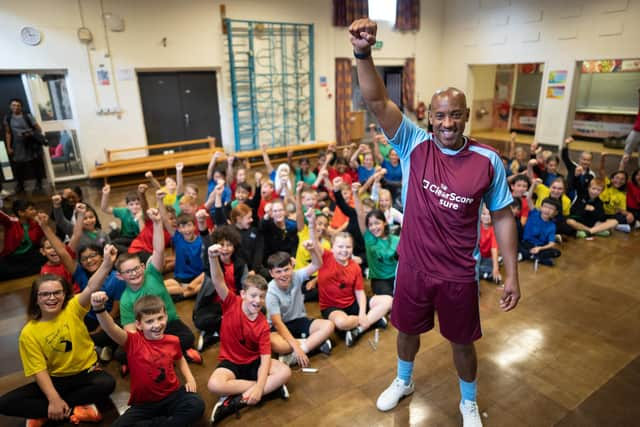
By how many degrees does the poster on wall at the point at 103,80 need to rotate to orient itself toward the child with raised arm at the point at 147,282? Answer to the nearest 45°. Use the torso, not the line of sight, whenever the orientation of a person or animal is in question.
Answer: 0° — it already faces them

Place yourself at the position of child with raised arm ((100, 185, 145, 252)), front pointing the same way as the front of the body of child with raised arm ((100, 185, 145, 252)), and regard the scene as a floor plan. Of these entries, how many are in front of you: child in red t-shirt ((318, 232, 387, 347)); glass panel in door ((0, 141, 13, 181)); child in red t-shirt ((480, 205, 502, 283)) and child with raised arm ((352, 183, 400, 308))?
3

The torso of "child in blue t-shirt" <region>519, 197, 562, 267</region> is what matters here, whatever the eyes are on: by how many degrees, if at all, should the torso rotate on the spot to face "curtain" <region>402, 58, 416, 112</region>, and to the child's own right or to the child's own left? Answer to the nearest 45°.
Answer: approximately 135° to the child's own right

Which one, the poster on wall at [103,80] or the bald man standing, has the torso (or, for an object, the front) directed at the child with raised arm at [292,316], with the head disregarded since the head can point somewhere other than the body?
the poster on wall

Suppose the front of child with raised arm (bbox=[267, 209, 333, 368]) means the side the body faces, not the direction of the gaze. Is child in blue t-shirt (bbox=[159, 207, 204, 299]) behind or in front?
behind

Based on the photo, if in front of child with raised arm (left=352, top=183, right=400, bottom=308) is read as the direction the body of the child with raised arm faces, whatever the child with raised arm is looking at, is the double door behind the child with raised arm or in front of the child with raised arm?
behind

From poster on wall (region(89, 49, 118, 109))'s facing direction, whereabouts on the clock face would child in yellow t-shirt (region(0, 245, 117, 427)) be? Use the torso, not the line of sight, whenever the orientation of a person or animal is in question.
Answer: The child in yellow t-shirt is roughly at 12 o'clock from the poster on wall.

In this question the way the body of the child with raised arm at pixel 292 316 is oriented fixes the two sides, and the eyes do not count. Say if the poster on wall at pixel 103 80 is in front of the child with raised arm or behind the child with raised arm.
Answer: behind

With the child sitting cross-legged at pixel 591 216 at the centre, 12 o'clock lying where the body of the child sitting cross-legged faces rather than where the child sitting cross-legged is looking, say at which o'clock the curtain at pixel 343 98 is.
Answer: The curtain is roughly at 4 o'clock from the child sitting cross-legged.
